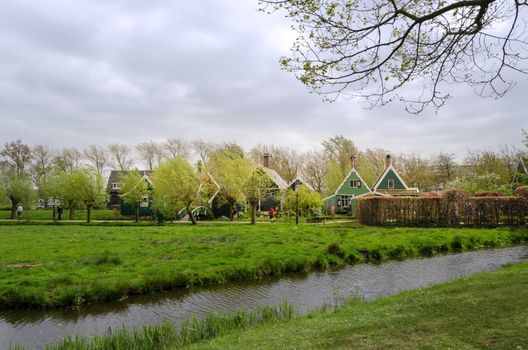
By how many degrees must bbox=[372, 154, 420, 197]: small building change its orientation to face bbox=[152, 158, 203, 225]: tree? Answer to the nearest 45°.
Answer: approximately 45° to its right

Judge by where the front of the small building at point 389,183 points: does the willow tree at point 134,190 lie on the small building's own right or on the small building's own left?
on the small building's own right

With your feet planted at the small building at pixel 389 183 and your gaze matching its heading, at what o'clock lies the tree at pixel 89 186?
The tree is roughly at 2 o'clock from the small building.

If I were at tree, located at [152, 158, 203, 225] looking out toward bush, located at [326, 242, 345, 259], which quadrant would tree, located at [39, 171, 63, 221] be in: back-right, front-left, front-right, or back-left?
back-right

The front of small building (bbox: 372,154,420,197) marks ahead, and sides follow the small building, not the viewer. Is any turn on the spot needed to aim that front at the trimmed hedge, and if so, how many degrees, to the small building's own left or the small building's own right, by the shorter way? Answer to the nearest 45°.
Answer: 0° — it already faces it

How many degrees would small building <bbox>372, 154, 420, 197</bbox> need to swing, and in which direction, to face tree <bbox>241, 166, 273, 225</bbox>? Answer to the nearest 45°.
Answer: approximately 45° to its right

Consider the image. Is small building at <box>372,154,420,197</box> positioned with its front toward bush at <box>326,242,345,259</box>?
yes

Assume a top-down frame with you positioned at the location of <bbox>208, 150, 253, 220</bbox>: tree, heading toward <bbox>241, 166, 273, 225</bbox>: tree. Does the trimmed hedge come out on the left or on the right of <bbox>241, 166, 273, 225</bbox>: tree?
left

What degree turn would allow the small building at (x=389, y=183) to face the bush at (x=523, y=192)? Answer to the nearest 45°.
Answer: approximately 45° to its left

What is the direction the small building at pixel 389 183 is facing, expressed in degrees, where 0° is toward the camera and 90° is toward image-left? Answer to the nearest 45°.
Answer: approximately 0°

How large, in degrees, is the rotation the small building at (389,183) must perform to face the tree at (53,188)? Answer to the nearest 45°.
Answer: approximately 45° to its right
